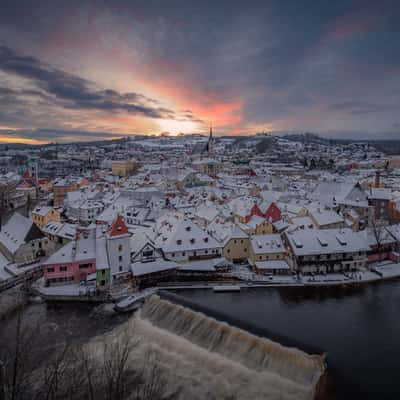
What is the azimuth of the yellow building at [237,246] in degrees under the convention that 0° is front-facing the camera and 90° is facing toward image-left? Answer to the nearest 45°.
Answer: approximately 0°

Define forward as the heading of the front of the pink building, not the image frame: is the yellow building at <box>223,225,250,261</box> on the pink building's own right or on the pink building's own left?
on the pink building's own left

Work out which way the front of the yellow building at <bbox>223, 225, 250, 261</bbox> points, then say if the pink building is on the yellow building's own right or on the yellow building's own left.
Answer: on the yellow building's own right

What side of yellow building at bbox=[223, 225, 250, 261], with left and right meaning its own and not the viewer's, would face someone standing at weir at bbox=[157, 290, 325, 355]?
front

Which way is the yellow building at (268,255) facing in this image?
toward the camera

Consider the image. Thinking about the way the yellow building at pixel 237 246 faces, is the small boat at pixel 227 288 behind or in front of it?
in front

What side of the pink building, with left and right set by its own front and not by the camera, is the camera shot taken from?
front

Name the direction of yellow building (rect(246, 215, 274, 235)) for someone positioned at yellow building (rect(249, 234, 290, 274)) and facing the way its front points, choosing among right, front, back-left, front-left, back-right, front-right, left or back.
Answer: back

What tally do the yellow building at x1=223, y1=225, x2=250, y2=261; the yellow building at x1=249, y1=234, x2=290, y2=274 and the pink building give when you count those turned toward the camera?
3

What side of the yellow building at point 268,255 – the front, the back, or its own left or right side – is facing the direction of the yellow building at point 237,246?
right

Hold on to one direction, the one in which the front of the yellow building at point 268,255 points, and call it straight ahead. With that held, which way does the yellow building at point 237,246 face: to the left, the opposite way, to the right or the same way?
the same way

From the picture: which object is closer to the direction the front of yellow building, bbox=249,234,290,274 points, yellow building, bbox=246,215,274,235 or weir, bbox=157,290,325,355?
the weir
